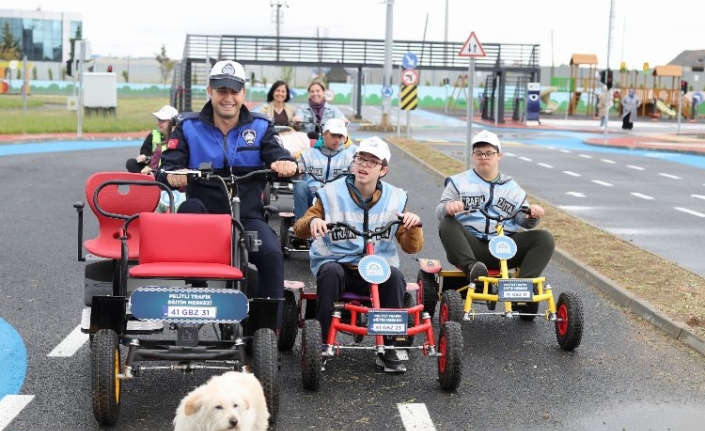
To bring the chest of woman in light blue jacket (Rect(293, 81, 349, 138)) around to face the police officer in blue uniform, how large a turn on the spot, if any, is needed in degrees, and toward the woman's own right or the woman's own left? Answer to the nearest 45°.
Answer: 0° — they already face them

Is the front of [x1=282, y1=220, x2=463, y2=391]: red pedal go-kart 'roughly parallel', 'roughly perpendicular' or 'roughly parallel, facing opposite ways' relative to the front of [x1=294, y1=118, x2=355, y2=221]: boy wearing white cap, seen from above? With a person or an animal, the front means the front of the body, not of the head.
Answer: roughly parallel

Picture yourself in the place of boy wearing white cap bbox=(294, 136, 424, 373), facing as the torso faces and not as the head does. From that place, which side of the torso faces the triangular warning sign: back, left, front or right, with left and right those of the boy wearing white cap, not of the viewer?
back

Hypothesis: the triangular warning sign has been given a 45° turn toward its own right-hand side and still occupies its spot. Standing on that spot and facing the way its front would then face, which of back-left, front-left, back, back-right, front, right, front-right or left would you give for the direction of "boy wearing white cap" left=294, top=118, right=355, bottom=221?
front-left

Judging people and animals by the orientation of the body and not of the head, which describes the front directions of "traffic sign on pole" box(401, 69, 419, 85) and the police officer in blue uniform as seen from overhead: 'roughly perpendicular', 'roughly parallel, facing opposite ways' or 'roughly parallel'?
roughly parallel

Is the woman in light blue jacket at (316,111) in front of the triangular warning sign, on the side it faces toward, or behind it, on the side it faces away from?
in front

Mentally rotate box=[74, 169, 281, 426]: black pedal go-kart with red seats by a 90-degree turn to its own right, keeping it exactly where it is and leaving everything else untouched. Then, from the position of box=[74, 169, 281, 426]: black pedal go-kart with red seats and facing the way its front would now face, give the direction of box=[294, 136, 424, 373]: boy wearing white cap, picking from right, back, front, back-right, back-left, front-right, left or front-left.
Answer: back-right

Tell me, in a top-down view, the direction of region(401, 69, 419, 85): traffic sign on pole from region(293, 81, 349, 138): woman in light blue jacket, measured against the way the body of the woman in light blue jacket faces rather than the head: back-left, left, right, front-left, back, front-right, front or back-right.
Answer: back

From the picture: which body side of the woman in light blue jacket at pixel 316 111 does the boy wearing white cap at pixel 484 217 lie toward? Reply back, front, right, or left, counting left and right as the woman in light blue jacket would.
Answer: front

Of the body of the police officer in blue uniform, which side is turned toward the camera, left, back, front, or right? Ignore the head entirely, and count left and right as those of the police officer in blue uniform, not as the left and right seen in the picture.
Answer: front

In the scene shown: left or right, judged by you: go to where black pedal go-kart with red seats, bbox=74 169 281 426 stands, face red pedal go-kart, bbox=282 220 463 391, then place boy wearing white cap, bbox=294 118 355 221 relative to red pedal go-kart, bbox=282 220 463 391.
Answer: left

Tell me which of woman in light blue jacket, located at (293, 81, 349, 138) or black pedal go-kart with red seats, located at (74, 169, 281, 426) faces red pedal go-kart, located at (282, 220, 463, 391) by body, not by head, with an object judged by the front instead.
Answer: the woman in light blue jacket

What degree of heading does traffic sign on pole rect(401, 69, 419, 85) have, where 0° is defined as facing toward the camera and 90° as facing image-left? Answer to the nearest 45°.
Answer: approximately 0°

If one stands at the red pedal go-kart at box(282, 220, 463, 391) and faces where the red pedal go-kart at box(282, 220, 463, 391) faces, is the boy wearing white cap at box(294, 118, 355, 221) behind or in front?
behind

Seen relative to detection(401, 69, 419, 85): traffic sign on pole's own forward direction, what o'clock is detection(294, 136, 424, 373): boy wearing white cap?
The boy wearing white cap is roughly at 12 o'clock from the traffic sign on pole.

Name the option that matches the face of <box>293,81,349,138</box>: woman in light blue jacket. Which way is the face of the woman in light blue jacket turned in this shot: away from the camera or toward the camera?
toward the camera

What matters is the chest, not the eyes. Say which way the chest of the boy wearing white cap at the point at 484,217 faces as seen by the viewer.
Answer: toward the camera

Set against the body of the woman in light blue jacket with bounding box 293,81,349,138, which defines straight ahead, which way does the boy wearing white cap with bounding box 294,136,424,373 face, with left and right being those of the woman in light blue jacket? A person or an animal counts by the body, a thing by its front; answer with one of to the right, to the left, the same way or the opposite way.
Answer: the same way

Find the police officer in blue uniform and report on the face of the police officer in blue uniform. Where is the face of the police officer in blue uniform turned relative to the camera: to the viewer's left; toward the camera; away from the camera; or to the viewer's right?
toward the camera

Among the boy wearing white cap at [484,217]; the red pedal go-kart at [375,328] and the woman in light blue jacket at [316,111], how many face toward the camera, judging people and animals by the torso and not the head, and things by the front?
3

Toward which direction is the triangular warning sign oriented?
toward the camera

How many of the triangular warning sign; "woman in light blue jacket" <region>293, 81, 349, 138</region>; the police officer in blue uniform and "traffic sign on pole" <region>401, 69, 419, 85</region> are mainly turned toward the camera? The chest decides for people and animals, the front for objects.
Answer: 4
